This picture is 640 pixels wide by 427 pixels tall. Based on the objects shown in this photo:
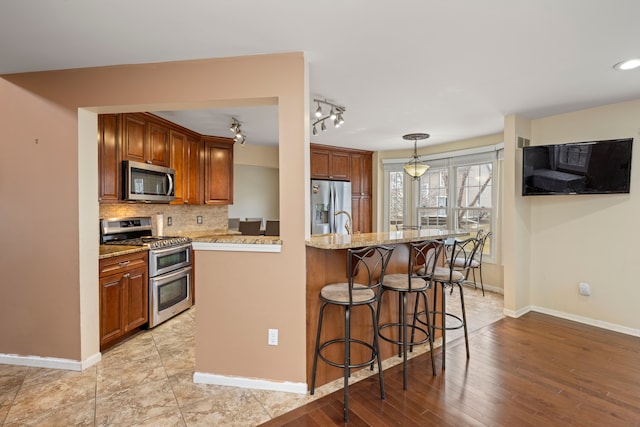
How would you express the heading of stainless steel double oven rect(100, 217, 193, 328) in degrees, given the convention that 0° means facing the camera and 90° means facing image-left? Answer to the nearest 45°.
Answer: approximately 315°

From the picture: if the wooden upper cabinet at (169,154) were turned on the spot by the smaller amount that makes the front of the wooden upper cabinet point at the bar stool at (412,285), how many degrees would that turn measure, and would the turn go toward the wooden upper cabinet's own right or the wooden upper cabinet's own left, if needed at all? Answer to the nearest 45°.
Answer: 0° — it already faces it

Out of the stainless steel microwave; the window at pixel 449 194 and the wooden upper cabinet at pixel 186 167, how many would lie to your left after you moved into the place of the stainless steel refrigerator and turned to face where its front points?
1

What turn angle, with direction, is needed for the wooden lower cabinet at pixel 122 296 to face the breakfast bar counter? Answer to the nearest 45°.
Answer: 0° — it already faces it

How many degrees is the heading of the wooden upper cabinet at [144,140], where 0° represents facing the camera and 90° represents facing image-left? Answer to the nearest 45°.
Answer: approximately 315°

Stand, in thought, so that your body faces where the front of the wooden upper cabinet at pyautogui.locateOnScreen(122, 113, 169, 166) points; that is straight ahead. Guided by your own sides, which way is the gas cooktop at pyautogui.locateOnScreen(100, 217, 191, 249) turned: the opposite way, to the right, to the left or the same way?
the same way

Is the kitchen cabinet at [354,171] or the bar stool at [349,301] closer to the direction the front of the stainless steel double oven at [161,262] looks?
the bar stool

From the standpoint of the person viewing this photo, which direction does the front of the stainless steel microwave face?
facing the viewer and to the right of the viewer

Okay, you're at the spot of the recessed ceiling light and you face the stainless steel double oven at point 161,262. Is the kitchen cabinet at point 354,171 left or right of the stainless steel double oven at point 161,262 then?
right

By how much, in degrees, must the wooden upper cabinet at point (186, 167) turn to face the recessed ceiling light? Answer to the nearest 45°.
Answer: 0° — it already faces it

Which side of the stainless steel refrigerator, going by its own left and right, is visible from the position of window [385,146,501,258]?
left

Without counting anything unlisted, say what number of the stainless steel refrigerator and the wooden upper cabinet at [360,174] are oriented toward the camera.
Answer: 2

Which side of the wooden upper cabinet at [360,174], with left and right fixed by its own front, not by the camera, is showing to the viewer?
front
